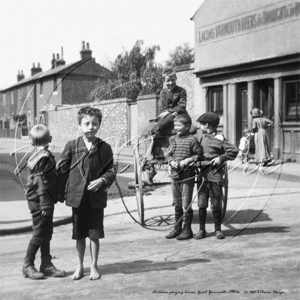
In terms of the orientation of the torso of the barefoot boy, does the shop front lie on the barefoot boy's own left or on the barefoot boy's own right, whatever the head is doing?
on the barefoot boy's own left

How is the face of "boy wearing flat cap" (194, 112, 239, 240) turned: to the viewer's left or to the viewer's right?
to the viewer's left

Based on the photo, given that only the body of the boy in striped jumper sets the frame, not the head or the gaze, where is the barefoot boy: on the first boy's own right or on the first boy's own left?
on the first boy's own right

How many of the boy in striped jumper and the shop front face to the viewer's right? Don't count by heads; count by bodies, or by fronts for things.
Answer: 0

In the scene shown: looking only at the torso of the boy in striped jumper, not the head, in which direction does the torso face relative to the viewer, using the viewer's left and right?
facing the viewer and to the left of the viewer

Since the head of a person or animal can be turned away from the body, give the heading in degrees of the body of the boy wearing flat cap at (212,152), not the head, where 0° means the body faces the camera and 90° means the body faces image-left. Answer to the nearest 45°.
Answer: approximately 45°
